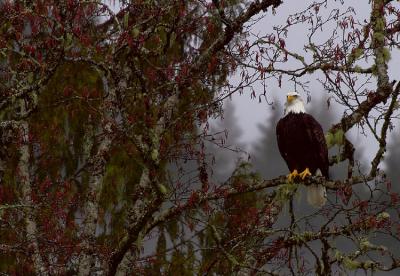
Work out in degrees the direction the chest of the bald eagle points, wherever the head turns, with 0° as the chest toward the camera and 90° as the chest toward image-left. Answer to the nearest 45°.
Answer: approximately 45°
